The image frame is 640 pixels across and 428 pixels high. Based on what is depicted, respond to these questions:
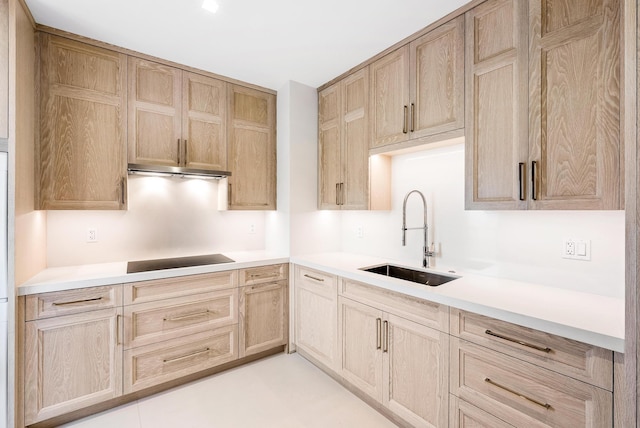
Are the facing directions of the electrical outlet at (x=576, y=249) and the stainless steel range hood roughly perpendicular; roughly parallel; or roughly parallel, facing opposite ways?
roughly perpendicular

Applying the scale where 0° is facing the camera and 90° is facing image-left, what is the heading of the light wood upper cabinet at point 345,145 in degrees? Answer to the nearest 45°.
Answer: approximately 45°

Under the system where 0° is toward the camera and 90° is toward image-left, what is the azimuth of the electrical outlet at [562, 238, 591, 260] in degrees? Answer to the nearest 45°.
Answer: approximately 0°

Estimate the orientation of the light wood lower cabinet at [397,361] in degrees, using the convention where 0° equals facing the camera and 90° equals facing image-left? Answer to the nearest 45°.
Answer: approximately 45°

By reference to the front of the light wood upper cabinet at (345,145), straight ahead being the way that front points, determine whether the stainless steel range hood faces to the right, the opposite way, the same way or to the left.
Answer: to the left

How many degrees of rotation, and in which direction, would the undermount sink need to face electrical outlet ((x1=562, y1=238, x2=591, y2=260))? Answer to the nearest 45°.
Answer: approximately 90° to its left

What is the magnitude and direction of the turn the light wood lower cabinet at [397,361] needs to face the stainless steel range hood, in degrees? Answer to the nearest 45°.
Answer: approximately 45° to its right

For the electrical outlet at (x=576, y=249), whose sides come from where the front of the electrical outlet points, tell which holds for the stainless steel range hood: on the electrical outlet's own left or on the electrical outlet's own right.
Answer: on the electrical outlet's own right
